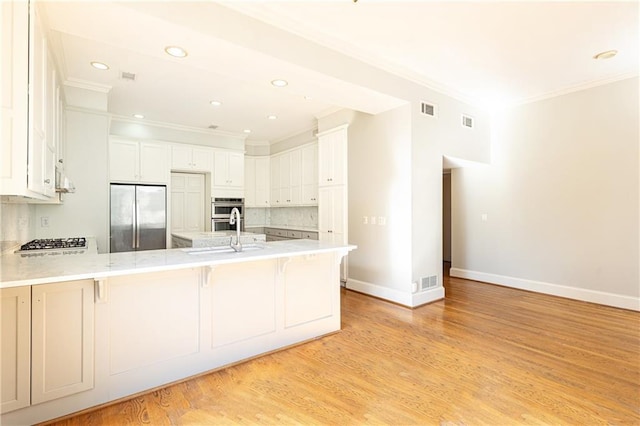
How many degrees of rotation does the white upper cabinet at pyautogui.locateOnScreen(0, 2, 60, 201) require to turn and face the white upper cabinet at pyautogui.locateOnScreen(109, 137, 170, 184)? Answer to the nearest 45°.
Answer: approximately 90° to its left

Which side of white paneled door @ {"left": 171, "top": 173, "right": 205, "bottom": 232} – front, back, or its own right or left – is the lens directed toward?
front

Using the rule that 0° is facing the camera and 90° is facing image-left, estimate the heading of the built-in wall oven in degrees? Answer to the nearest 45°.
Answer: approximately 0°

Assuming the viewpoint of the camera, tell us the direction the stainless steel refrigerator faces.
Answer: facing the viewer

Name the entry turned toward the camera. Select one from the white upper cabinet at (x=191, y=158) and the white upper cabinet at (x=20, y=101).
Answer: the white upper cabinet at (x=191, y=158)

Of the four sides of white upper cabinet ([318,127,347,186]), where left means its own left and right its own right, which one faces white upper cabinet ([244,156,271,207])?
right

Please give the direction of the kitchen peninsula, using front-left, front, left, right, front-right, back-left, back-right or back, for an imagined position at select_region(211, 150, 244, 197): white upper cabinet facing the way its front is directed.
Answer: front

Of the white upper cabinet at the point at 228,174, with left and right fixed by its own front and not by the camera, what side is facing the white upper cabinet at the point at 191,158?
right

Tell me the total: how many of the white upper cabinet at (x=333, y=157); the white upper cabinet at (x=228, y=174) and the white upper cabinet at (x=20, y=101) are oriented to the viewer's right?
1

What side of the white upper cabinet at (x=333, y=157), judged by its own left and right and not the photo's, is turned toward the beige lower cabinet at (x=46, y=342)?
front

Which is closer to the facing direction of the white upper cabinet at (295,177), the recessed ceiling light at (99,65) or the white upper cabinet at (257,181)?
the recessed ceiling light

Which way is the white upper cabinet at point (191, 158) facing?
toward the camera
